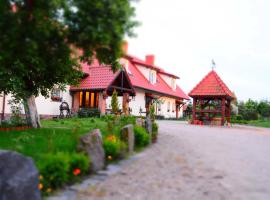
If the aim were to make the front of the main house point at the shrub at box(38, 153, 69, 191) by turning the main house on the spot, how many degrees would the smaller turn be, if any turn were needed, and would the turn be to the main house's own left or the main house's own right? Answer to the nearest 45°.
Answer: approximately 45° to the main house's own right

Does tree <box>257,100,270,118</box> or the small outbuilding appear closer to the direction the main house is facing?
the small outbuilding

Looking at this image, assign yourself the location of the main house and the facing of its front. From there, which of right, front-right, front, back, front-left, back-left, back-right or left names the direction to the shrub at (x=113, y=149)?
front-right

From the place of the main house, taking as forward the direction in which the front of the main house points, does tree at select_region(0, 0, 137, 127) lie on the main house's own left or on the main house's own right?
on the main house's own right
